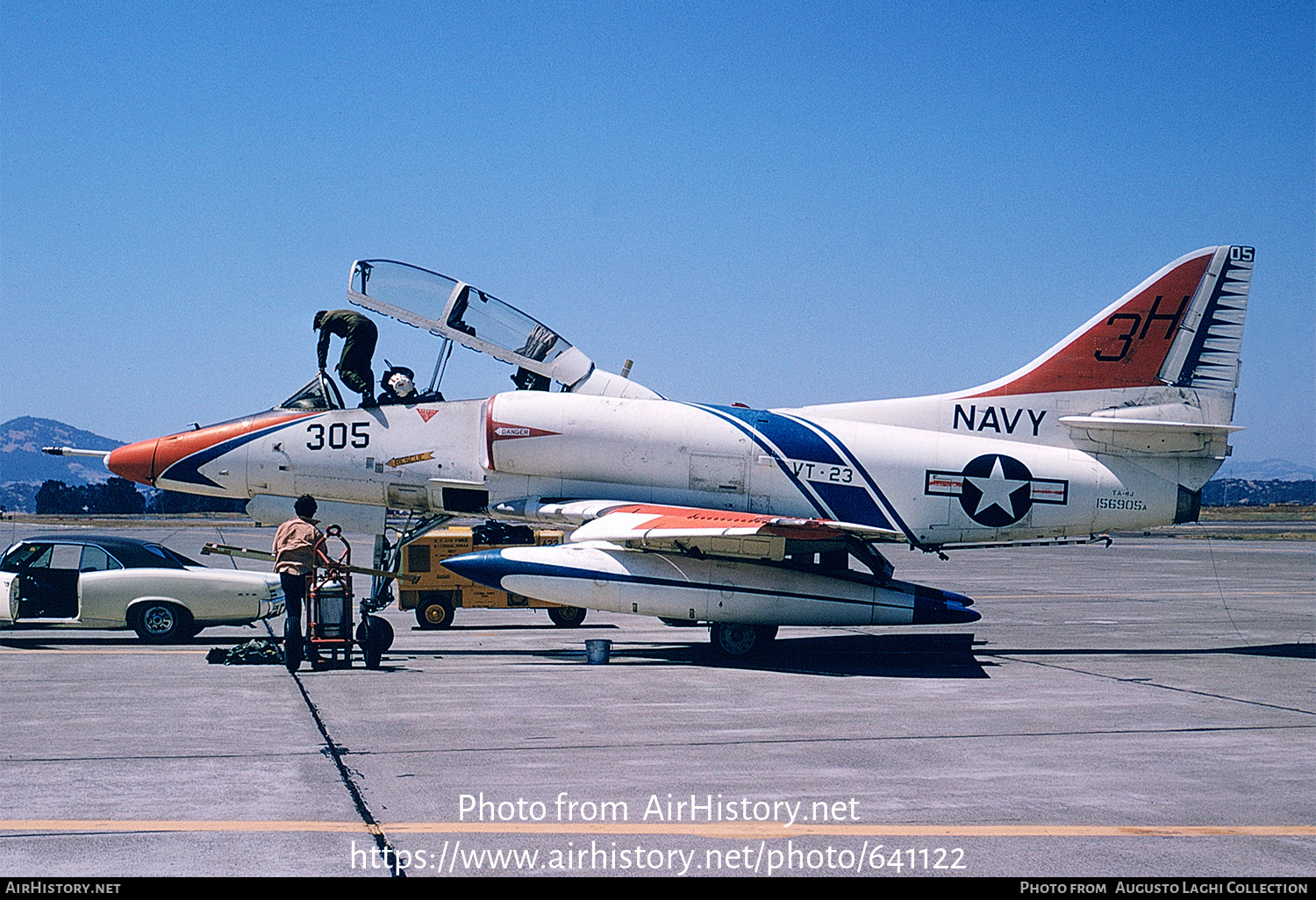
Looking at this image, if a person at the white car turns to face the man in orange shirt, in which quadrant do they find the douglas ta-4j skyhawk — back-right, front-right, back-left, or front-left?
front-left

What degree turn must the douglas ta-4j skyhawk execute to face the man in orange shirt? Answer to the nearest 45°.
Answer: approximately 45° to its left

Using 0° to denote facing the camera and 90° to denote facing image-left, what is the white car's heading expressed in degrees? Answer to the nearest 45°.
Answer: approximately 90°

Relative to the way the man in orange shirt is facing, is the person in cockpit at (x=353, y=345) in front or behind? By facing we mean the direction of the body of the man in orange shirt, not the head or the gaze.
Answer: in front

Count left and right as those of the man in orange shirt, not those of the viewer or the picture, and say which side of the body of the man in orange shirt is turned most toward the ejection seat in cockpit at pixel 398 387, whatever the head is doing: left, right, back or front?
front

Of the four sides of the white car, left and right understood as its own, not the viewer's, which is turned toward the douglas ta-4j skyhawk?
back

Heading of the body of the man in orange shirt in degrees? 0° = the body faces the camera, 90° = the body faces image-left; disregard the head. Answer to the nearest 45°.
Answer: approximately 225°

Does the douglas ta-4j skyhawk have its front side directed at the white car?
yes

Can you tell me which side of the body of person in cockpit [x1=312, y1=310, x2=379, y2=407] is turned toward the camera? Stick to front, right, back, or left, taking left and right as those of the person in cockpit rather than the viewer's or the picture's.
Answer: left

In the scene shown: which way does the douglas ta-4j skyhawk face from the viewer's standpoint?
to the viewer's left

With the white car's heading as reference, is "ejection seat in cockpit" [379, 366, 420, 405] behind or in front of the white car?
behind
